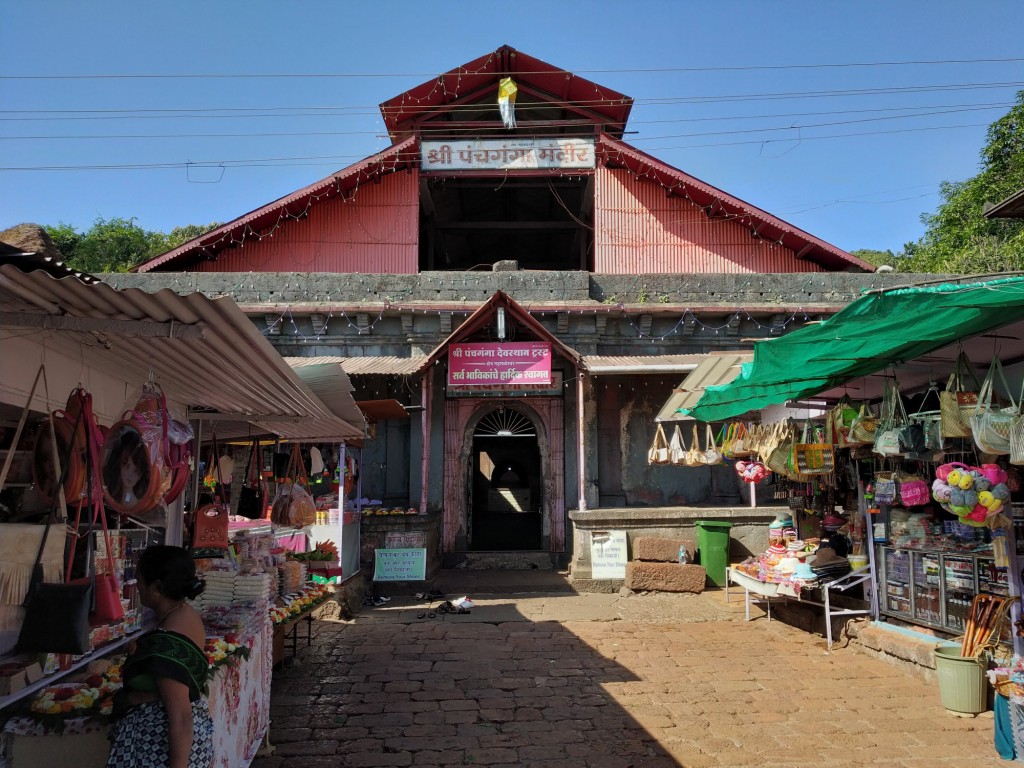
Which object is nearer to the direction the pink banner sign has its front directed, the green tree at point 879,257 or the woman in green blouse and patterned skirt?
the woman in green blouse and patterned skirt

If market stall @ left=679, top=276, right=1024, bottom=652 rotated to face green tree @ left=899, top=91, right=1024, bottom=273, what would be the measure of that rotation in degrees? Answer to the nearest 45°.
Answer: approximately 135° to its right

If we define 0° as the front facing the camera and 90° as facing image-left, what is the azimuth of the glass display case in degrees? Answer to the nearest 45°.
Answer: approximately 45°

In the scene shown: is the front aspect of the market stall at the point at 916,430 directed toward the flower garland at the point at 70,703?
yes

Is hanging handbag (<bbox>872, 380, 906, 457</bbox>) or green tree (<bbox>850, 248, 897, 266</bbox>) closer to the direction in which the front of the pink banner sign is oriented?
the hanging handbag

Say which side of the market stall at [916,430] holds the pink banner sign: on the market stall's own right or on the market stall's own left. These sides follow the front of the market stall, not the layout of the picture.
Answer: on the market stall's own right

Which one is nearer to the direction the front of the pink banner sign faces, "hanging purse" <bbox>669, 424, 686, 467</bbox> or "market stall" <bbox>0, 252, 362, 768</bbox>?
the market stall

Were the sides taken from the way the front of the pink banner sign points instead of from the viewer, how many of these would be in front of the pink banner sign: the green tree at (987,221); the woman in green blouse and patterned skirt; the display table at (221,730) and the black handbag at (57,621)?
3

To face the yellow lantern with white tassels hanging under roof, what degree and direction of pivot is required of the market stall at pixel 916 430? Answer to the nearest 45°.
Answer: approximately 90° to its right

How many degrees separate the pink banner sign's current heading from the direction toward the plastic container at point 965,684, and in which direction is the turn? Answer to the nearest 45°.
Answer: approximately 45° to its left

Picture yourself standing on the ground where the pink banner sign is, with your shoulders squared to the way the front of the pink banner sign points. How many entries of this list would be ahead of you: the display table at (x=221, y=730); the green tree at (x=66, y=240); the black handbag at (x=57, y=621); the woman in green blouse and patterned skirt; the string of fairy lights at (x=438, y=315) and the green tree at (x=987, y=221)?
3

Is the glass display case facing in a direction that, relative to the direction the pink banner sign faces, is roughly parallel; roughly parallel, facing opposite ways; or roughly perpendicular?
roughly perpendicular

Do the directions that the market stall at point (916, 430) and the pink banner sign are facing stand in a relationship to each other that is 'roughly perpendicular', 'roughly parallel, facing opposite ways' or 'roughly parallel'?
roughly perpendicular
